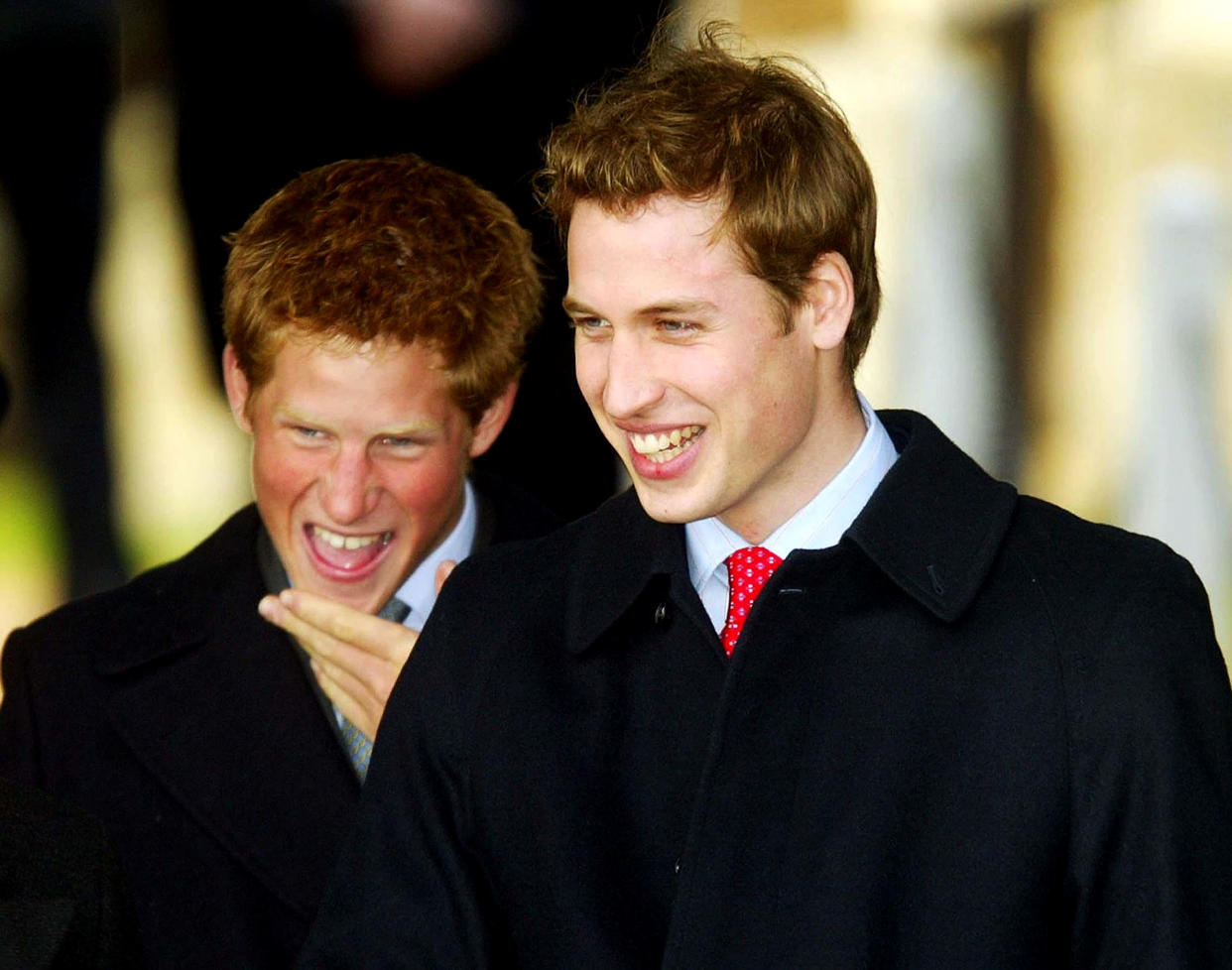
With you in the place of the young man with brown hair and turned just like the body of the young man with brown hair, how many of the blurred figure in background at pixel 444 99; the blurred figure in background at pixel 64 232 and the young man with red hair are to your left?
0

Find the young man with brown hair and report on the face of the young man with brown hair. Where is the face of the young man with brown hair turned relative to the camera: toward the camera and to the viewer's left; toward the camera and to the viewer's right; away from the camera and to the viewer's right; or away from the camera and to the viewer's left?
toward the camera and to the viewer's left

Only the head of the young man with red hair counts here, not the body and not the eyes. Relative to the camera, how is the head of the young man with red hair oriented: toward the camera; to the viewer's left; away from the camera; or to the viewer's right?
toward the camera

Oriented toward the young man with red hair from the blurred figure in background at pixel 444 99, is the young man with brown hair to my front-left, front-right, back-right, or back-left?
front-left

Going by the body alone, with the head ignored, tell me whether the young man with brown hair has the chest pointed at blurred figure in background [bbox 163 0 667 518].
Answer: no

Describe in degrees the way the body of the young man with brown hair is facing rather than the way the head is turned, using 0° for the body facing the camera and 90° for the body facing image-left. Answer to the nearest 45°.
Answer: approximately 45°

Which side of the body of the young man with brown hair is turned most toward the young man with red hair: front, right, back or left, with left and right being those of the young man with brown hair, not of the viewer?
right
